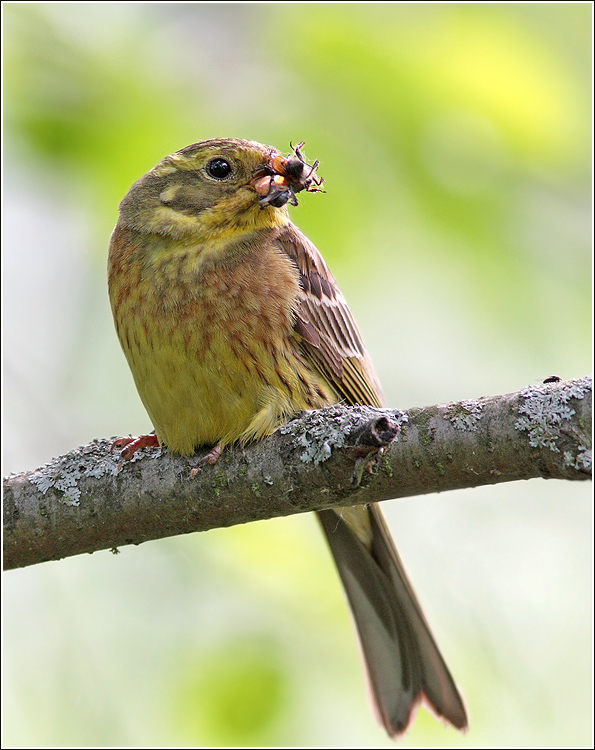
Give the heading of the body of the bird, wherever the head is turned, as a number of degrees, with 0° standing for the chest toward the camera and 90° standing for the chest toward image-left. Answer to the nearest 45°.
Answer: approximately 45°
